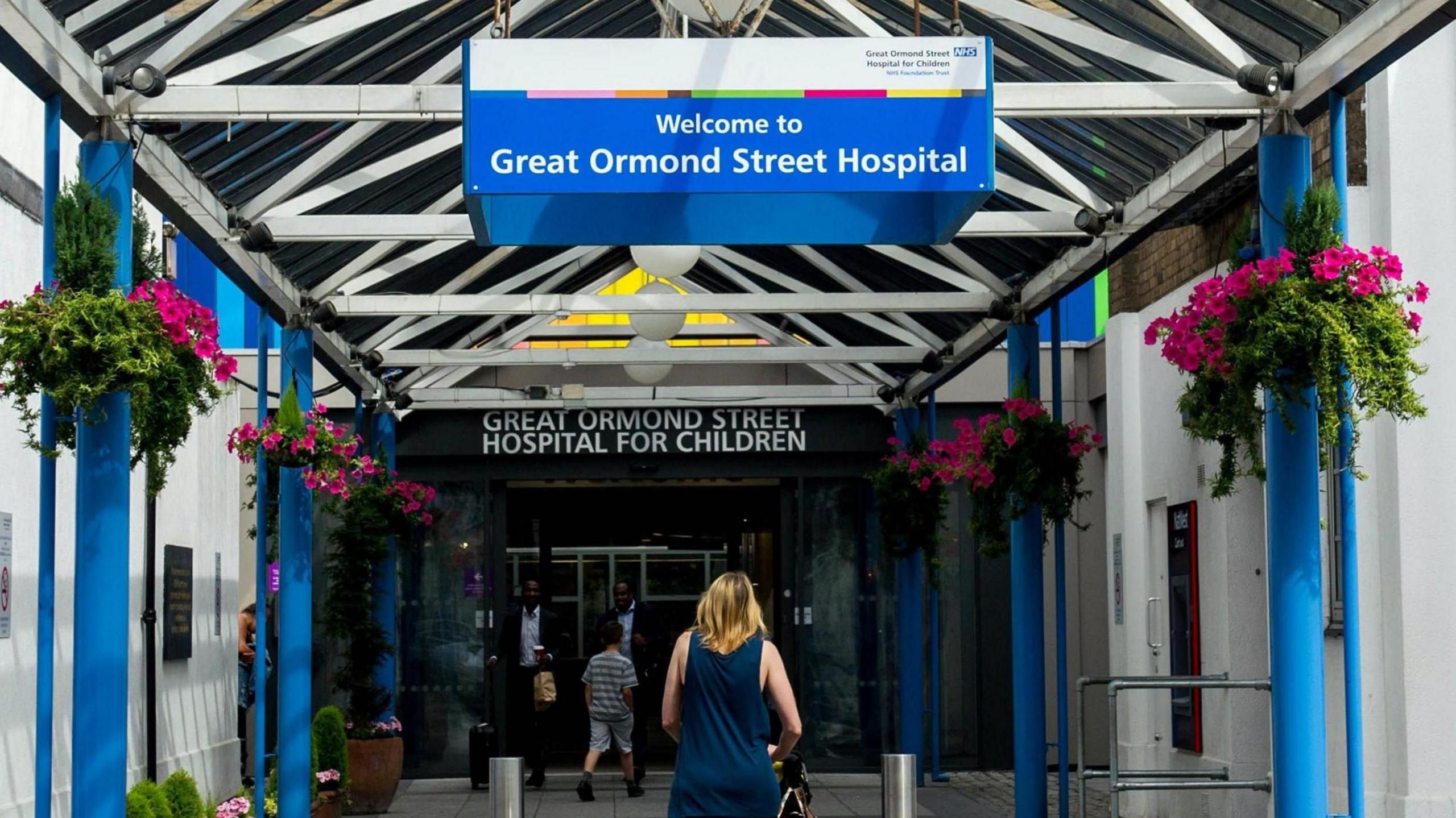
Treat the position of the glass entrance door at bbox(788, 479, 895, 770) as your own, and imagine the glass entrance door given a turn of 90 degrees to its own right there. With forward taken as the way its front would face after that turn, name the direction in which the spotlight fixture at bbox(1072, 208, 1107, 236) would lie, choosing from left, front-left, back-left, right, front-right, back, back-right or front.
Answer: left

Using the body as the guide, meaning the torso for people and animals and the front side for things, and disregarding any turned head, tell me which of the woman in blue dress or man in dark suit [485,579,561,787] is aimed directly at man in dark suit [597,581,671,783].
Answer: the woman in blue dress

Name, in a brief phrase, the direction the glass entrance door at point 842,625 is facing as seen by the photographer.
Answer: facing the viewer

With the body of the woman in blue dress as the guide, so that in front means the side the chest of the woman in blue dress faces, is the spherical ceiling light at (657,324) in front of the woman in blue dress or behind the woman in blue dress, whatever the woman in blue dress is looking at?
in front

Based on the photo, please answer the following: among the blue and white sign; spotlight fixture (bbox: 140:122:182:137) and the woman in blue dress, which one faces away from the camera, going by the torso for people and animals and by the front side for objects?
the woman in blue dress

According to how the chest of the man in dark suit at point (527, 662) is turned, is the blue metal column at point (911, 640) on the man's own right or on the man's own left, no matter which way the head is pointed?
on the man's own left

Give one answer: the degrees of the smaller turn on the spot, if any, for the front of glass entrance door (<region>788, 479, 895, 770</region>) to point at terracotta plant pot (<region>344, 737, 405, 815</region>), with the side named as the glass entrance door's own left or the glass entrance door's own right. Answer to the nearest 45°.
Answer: approximately 45° to the glass entrance door's own right

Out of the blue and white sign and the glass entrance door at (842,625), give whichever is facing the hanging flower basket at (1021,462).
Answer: the glass entrance door

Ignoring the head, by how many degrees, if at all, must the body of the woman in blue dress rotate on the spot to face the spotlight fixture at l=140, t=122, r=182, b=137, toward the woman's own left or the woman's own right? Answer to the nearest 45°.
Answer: approximately 45° to the woman's own left

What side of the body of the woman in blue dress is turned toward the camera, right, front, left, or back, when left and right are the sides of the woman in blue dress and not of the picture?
back

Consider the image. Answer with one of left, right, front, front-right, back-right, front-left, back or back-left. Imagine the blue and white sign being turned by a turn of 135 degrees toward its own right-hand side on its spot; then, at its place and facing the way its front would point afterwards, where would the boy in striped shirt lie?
front-right

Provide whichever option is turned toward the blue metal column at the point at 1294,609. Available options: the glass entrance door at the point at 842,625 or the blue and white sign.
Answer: the glass entrance door

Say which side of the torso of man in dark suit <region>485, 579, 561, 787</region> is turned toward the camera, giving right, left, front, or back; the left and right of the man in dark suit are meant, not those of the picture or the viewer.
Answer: front

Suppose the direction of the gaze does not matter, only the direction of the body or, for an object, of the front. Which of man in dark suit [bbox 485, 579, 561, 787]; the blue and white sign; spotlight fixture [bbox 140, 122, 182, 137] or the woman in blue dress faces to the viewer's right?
the spotlight fixture

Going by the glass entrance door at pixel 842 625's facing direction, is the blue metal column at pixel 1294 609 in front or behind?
in front
